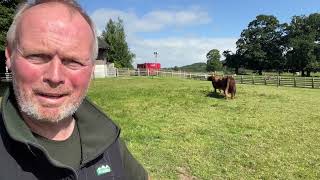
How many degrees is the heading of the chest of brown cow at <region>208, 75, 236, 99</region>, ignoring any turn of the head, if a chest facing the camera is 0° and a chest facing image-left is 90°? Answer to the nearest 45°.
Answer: approximately 135°

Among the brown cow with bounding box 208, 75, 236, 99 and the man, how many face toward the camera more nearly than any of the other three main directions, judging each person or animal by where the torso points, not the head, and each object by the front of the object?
1

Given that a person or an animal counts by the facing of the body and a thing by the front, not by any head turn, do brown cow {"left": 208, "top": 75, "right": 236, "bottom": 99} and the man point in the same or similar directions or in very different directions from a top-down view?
very different directions

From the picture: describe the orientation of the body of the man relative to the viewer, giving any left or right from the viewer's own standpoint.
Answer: facing the viewer

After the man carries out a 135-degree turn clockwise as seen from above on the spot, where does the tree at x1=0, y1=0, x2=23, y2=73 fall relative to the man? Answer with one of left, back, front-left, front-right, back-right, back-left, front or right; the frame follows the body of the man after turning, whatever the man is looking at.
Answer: front-right

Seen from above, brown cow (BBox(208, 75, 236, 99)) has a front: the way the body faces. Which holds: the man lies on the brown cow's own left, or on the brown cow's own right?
on the brown cow's own left

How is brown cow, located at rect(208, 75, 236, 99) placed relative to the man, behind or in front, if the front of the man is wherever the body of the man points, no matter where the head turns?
behind

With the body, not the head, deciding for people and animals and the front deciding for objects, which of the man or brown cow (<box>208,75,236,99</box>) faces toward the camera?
the man
